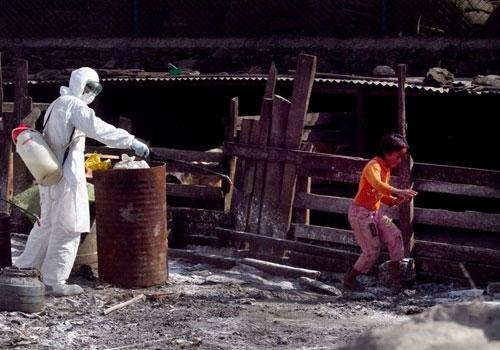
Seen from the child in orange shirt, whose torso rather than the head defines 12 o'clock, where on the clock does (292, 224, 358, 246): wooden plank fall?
The wooden plank is roughly at 8 o'clock from the child in orange shirt.

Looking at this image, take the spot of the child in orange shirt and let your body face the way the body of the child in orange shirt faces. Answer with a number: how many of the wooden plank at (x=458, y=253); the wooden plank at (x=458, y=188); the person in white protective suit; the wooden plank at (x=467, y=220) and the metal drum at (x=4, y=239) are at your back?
2

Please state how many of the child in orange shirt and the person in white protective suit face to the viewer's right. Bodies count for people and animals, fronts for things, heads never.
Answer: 2

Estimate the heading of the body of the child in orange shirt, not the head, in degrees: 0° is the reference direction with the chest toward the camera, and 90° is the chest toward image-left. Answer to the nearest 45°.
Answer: approximately 270°

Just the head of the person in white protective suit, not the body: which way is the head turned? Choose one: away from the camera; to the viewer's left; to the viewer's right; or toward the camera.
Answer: to the viewer's right

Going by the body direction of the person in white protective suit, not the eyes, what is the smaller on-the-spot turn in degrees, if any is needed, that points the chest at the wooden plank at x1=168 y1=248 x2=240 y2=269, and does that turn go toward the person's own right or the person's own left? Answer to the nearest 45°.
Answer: approximately 45° to the person's own left

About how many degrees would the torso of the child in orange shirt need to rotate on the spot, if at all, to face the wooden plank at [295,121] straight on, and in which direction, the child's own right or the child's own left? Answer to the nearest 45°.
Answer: approximately 135° to the child's own left

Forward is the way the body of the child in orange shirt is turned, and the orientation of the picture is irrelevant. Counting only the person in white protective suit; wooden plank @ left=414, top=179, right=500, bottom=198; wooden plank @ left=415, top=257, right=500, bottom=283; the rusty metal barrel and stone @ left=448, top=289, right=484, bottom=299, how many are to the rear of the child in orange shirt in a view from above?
2

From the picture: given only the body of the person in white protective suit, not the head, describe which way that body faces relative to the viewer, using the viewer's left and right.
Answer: facing to the right of the viewer

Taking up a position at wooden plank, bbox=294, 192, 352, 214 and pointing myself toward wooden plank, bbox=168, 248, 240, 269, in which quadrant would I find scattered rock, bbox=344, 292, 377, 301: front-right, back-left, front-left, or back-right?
back-left
